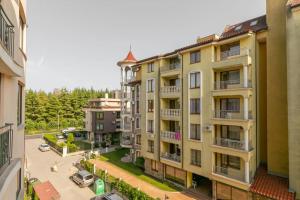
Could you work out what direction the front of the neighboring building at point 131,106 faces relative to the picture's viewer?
facing the viewer and to the left of the viewer

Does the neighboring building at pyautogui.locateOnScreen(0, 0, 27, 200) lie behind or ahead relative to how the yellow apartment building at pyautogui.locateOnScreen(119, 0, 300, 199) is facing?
ahead

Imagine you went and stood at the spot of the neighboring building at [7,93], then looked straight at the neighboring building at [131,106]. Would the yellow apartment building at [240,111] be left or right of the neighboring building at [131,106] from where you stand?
right

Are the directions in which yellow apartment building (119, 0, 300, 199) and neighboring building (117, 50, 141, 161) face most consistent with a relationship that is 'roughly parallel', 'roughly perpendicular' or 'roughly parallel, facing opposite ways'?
roughly parallel

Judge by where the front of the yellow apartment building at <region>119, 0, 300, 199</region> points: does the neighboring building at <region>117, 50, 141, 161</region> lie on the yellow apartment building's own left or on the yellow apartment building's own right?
on the yellow apartment building's own right

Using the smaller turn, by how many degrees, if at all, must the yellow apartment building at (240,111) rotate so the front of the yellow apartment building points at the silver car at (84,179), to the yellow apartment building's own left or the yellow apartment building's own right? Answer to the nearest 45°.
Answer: approximately 45° to the yellow apartment building's own right

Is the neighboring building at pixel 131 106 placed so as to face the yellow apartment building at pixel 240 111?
no

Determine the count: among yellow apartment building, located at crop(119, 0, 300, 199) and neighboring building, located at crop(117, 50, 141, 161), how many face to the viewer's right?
0

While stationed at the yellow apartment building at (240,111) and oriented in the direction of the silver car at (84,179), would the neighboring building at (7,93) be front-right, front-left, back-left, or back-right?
front-left

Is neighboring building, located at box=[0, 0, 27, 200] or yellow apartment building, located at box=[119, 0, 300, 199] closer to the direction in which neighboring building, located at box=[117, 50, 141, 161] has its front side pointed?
the neighboring building

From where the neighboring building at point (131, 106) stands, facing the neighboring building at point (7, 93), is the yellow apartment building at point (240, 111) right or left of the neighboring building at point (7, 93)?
left
